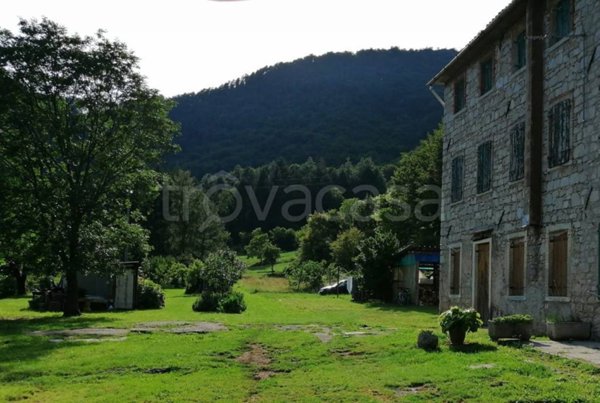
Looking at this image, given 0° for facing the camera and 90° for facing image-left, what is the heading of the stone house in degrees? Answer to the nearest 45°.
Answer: approximately 45°

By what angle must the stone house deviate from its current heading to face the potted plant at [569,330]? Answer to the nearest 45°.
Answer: approximately 45° to its left

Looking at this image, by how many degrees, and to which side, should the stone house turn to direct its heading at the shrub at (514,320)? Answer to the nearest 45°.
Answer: approximately 45° to its left

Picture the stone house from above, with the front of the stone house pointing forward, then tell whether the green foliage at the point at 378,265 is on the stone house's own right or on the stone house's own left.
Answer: on the stone house's own right

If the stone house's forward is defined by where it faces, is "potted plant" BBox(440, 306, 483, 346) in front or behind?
in front
